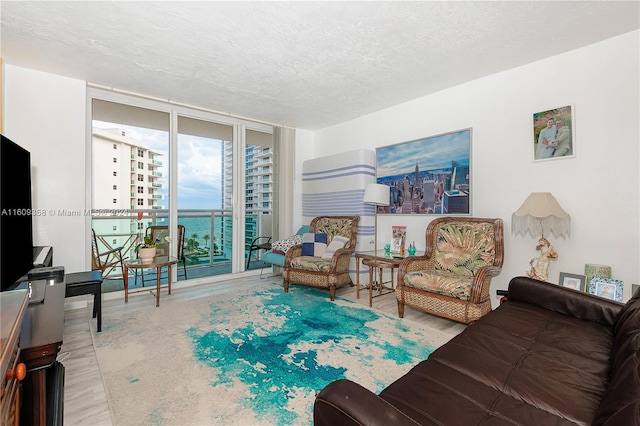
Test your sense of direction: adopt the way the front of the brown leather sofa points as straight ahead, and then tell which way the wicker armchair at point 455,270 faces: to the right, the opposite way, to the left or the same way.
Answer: to the left

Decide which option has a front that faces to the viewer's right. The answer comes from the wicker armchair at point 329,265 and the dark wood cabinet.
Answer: the dark wood cabinet

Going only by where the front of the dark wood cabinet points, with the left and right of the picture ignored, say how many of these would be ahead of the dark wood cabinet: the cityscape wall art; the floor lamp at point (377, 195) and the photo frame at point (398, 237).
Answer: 3

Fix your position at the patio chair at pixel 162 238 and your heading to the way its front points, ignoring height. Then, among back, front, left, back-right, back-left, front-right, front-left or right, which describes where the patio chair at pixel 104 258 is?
front-right

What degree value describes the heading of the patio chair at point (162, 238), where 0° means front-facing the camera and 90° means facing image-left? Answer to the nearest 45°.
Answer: approximately 45°

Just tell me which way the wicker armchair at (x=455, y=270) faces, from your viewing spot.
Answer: facing the viewer and to the left of the viewer

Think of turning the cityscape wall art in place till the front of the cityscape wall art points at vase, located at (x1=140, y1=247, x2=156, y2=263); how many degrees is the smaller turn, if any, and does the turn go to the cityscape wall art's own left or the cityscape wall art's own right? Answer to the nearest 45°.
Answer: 0° — it already faces it

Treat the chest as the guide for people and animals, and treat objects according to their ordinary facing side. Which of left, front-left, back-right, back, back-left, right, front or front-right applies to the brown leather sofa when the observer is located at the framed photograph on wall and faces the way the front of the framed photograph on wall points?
front-left

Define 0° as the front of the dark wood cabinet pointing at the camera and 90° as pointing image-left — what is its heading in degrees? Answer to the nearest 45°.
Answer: approximately 270°

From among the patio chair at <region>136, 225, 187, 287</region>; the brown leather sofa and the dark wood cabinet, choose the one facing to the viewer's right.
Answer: the dark wood cabinet

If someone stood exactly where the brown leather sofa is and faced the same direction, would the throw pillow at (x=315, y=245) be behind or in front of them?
in front

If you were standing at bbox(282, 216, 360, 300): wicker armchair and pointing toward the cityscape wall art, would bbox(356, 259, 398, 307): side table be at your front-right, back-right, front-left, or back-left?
front-right

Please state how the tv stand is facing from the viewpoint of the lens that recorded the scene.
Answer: facing the viewer and to the right of the viewer

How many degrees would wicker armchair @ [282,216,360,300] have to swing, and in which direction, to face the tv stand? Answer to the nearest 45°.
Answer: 0° — it already faces it

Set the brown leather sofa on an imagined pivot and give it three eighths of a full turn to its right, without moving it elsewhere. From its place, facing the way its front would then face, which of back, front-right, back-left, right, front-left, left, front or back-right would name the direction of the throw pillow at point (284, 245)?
back-left

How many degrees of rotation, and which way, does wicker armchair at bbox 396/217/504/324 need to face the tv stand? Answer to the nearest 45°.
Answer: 0° — it already faces it
